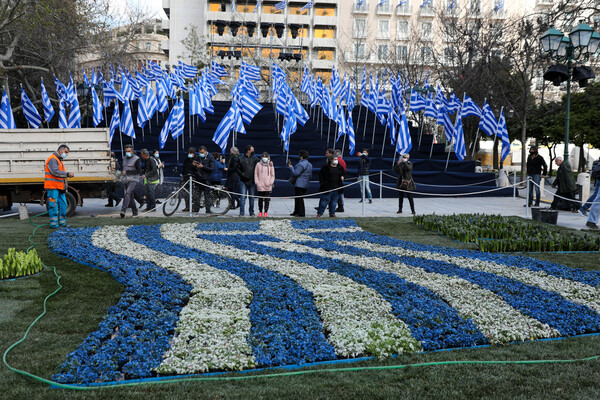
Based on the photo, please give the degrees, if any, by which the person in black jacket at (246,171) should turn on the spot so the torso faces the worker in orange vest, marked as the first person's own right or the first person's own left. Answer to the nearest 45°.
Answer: approximately 45° to the first person's own right

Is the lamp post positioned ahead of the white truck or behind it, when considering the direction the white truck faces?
behind

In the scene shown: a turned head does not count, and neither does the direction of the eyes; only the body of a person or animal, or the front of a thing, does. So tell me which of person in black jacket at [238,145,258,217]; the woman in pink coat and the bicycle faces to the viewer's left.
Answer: the bicycle

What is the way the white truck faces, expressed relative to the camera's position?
facing to the left of the viewer

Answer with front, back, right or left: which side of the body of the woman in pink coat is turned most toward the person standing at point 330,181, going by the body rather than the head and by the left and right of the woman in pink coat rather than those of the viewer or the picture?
left

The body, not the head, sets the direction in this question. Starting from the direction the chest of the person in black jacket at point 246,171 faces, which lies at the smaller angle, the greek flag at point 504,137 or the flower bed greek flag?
the flower bed greek flag

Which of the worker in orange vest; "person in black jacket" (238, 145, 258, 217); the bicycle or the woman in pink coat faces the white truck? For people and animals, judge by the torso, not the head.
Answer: the bicycle

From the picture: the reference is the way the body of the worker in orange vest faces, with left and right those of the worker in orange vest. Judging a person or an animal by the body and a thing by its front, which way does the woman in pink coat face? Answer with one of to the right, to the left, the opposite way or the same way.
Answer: to the right

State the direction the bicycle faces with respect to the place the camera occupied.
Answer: facing to the left of the viewer

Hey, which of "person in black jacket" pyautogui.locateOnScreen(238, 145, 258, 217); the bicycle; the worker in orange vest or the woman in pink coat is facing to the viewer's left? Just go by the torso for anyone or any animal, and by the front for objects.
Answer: the bicycle

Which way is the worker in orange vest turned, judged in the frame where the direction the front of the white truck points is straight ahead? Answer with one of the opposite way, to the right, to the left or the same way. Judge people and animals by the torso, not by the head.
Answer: the opposite way

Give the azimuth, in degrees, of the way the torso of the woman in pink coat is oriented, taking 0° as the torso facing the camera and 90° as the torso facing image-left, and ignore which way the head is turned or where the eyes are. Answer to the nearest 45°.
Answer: approximately 0°

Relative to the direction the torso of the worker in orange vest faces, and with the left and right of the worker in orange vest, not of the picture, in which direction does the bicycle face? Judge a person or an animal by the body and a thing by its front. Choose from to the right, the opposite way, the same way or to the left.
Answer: the opposite way
